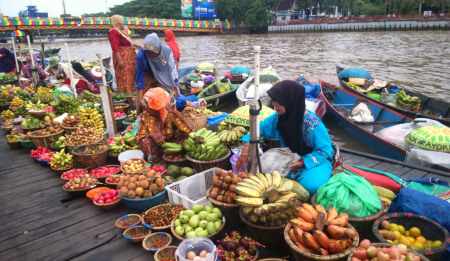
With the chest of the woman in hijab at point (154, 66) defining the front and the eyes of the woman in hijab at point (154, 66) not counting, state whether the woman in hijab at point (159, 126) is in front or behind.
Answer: in front

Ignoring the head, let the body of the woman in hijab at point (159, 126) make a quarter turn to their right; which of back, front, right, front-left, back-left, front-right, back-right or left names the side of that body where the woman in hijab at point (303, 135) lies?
back

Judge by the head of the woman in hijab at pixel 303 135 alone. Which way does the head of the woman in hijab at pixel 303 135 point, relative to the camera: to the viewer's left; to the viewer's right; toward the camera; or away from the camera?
to the viewer's left

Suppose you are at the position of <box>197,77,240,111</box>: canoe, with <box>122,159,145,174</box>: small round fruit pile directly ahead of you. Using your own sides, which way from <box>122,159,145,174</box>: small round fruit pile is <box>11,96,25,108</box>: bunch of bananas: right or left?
right

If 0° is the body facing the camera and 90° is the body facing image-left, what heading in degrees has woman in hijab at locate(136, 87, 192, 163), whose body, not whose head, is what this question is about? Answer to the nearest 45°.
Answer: approximately 45°

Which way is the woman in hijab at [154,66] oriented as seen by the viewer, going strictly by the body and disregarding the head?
toward the camera

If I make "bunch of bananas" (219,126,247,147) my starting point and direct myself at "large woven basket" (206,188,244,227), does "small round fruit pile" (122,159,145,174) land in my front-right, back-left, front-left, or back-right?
front-right
